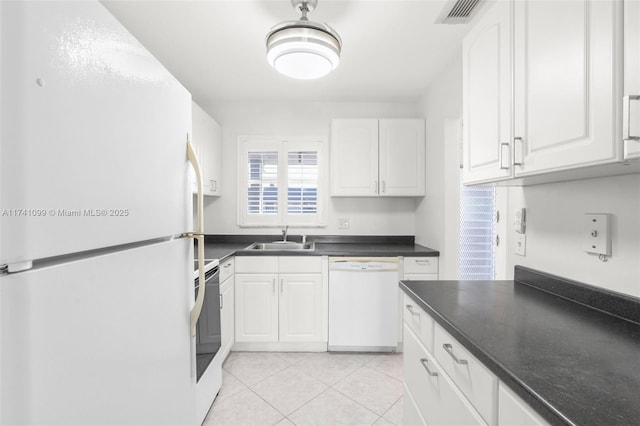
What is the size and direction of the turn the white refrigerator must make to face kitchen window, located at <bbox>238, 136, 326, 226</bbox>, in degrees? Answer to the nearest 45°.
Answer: approximately 90° to its left

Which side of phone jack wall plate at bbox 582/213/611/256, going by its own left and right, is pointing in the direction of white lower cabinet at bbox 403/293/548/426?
front

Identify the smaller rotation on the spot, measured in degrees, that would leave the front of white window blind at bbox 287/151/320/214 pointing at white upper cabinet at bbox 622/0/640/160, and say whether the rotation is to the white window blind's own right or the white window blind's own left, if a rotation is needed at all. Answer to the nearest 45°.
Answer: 0° — it already faces it

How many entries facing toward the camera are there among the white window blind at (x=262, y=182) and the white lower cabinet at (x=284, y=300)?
2

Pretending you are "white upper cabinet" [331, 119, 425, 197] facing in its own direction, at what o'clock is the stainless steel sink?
The stainless steel sink is roughly at 3 o'clock from the white upper cabinet.

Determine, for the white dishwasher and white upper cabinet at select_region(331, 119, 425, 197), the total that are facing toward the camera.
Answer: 2

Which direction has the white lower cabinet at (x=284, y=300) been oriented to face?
toward the camera

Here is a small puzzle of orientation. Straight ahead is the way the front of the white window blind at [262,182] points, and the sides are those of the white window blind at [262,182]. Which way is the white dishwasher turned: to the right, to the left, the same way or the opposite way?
the same way

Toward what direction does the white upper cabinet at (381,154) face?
toward the camera

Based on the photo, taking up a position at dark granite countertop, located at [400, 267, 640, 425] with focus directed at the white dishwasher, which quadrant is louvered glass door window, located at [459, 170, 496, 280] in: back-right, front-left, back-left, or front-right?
front-right

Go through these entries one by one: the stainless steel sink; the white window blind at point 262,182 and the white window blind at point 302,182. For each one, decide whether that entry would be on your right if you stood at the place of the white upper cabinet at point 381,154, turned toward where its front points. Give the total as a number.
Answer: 3

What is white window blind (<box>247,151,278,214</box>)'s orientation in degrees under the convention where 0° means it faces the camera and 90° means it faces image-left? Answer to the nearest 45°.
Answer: approximately 0°

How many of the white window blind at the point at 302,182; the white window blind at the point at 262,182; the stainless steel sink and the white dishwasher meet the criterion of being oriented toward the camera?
4

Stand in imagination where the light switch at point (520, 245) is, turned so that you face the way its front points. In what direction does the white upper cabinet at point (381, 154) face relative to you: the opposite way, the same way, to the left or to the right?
to the left

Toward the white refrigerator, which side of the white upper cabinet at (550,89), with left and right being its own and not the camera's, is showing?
front
